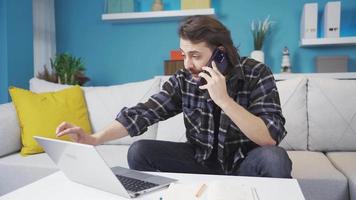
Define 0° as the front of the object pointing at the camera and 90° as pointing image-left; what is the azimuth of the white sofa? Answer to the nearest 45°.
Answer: approximately 0°

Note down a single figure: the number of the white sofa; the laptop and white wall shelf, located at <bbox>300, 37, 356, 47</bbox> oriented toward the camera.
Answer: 2

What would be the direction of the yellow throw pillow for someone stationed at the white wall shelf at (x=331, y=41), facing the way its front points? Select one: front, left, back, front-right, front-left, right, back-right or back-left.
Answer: front-right

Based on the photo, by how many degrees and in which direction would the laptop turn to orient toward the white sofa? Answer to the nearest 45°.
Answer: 0° — it already faces it

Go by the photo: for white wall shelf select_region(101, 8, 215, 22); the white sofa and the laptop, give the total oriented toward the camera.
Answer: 2

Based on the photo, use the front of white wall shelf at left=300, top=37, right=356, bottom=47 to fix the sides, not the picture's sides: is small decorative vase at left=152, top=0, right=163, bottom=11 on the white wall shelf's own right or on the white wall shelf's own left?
on the white wall shelf's own right

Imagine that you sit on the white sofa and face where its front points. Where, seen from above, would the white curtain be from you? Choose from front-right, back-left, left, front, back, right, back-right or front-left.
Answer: back-right

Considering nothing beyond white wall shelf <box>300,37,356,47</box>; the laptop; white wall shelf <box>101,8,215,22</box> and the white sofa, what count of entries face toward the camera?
3

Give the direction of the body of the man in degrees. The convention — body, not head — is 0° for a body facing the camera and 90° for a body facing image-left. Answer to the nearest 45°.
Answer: approximately 45°

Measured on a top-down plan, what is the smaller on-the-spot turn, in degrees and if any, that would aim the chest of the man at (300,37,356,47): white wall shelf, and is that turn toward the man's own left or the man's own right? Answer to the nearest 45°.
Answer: approximately 180°

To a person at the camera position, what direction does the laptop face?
facing away from the viewer and to the right of the viewer

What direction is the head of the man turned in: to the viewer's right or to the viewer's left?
to the viewer's left

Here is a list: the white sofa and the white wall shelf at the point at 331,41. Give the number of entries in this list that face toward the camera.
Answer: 2
